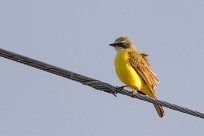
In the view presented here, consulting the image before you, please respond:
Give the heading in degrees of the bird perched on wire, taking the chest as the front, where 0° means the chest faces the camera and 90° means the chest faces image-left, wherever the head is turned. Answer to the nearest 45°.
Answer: approximately 45°
